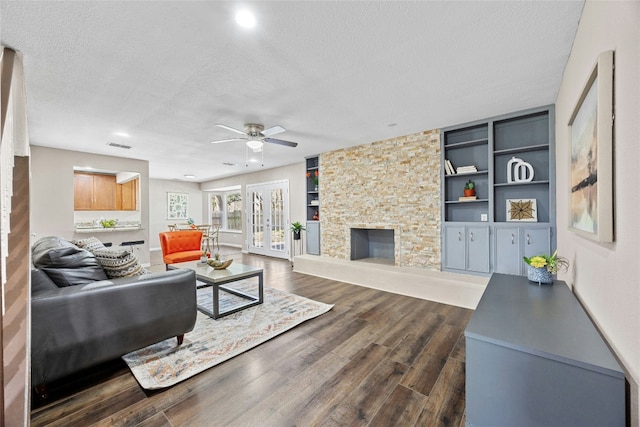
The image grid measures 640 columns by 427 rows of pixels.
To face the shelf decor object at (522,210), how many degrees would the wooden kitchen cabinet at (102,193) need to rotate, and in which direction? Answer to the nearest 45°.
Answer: approximately 45° to its left

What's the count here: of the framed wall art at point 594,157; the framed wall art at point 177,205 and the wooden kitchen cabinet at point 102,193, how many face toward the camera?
2

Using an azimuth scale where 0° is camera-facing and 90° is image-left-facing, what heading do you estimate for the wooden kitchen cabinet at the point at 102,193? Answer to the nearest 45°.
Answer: approximately 0°

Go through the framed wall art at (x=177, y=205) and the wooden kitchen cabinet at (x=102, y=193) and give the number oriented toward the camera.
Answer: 2

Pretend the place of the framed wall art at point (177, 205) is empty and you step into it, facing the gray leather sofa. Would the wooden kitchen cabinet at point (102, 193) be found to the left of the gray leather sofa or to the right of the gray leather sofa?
right

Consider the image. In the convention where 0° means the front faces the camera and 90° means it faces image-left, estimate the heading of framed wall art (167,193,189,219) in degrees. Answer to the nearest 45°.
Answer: approximately 0°

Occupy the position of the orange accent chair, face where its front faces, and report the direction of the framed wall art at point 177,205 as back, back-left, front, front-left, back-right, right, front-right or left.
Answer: back-left

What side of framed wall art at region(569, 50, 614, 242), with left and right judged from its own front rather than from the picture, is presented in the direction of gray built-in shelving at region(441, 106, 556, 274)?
right

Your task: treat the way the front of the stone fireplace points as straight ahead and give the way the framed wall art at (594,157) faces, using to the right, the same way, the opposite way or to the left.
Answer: to the right

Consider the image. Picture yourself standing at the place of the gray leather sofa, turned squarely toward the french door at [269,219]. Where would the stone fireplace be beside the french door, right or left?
right
